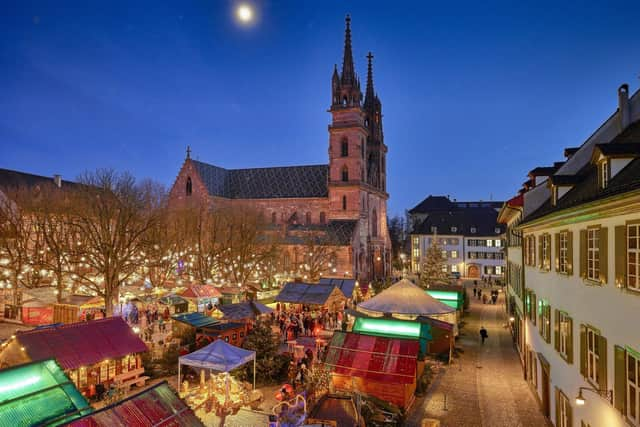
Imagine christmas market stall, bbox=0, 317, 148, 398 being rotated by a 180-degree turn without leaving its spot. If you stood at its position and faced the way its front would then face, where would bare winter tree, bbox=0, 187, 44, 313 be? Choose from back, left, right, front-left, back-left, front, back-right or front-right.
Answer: front-right

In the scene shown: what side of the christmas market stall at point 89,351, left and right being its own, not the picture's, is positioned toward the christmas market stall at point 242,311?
left

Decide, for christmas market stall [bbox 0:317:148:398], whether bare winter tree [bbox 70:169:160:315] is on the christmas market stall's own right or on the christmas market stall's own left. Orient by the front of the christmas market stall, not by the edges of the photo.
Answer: on the christmas market stall's own left

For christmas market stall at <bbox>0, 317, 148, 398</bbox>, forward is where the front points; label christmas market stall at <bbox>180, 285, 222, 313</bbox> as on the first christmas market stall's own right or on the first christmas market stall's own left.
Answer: on the first christmas market stall's own left

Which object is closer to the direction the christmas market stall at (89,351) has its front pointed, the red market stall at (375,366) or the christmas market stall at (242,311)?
the red market stall

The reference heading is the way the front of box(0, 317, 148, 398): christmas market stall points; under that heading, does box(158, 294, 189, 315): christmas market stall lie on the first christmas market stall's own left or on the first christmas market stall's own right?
on the first christmas market stall's own left

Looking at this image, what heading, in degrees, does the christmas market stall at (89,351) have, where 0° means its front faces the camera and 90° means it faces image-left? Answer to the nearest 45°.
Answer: approximately 315°

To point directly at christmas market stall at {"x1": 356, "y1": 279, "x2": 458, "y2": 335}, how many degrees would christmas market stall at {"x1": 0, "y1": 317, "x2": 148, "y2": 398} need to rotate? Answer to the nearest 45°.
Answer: approximately 45° to its left

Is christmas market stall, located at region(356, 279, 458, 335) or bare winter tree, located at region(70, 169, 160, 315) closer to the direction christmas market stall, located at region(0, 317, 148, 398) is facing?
the christmas market stall

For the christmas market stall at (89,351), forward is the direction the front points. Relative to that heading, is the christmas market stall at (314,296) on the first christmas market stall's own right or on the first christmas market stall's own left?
on the first christmas market stall's own left
